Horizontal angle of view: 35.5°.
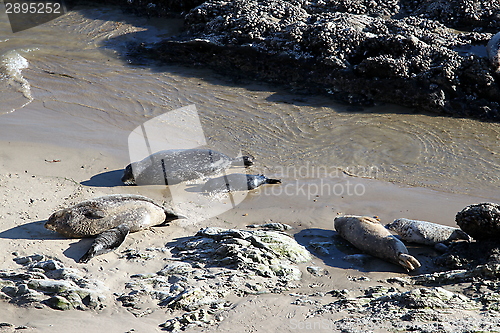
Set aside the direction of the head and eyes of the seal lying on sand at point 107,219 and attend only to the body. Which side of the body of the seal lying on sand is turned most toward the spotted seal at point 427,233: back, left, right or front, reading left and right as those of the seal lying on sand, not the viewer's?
back

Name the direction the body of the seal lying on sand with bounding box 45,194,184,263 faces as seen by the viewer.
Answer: to the viewer's left

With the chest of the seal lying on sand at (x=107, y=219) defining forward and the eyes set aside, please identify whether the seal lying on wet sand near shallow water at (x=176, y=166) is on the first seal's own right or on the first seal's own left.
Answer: on the first seal's own right

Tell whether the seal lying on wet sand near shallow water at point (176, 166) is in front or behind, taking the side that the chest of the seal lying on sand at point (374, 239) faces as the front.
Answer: in front

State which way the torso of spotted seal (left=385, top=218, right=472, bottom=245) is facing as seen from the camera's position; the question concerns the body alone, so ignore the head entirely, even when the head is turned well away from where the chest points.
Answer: to the viewer's left
